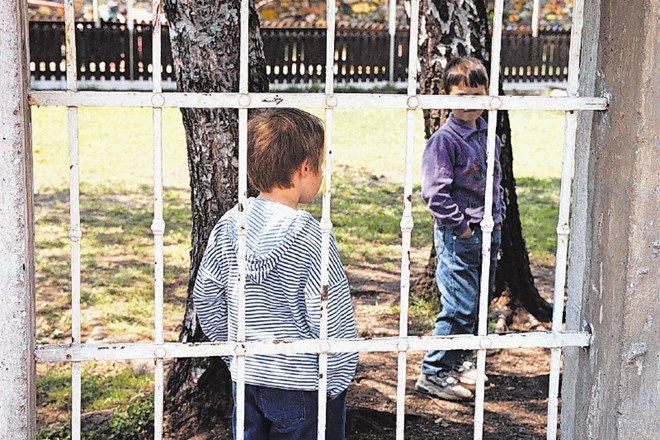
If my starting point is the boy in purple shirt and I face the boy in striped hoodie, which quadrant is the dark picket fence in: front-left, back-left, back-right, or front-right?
back-right

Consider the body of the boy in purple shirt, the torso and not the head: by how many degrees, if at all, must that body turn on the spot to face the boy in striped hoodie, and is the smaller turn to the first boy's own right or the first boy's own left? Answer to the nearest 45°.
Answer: approximately 45° to the first boy's own right

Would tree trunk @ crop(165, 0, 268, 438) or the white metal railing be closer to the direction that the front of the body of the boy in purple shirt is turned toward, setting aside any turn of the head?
the white metal railing

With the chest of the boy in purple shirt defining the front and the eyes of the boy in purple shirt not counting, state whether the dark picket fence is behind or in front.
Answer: behind

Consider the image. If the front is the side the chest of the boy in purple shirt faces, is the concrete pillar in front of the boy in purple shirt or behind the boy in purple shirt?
in front

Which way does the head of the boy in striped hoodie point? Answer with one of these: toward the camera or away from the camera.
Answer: away from the camera

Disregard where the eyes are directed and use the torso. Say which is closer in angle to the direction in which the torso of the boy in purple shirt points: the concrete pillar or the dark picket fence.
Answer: the concrete pillar

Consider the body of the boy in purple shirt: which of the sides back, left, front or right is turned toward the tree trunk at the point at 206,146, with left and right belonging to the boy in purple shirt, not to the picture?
right

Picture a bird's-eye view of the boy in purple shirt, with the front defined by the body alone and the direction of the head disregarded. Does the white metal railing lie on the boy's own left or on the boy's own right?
on the boy's own right
